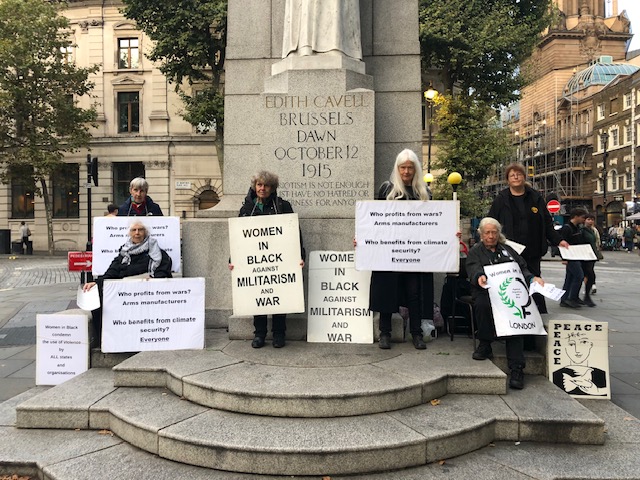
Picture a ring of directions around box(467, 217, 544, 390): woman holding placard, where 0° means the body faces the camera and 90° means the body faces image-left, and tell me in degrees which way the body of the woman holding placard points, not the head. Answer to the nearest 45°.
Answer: approximately 0°

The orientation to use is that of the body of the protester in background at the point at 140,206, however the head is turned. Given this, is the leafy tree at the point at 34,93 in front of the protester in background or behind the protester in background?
behind

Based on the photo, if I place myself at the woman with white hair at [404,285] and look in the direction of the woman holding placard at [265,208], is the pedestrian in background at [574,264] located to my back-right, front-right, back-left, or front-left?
back-right

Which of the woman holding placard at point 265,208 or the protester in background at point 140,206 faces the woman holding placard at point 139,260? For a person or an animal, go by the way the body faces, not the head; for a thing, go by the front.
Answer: the protester in background

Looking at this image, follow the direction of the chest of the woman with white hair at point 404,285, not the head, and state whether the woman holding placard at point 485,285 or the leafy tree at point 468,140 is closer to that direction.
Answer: the woman holding placard

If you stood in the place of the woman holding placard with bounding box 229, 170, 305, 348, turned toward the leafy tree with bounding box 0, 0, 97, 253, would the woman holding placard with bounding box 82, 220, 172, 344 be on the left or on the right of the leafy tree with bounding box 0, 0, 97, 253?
left

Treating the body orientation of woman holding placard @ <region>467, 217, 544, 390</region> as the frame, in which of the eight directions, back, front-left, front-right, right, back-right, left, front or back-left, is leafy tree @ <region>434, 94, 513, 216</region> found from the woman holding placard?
back

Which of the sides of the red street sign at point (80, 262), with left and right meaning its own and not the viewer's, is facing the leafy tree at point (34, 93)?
back
